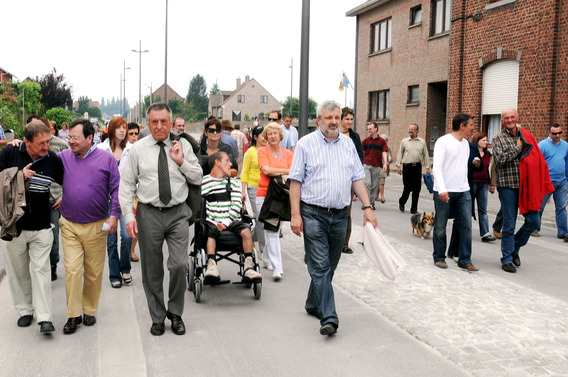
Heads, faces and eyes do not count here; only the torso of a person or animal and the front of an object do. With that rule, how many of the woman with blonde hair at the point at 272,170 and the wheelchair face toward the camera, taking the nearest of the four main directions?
2

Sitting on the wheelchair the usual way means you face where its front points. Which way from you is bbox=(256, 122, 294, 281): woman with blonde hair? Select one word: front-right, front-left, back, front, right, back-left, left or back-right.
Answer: back-left

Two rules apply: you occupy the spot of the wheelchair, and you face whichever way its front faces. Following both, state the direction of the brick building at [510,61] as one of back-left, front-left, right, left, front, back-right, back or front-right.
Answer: back-left

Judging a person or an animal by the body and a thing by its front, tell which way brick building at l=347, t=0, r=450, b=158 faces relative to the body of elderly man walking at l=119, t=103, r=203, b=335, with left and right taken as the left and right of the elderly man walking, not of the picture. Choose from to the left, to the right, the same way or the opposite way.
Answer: to the right

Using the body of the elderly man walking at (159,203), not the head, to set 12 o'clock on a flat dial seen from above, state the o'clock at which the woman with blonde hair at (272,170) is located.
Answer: The woman with blonde hair is roughly at 7 o'clock from the elderly man walking.

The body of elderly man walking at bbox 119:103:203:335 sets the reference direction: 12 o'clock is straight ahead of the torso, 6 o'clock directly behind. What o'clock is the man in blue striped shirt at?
The man in blue striped shirt is roughly at 9 o'clock from the elderly man walking.

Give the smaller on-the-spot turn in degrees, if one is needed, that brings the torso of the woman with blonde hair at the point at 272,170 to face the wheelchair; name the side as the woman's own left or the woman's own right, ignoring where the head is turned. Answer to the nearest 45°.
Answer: approximately 45° to the woman's own right

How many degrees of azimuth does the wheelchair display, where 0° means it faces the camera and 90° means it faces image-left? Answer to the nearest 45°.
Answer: approximately 0°

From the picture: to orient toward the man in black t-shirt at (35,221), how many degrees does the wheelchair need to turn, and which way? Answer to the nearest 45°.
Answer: approximately 45° to its right

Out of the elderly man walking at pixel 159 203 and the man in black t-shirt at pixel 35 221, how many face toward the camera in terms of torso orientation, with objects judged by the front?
2

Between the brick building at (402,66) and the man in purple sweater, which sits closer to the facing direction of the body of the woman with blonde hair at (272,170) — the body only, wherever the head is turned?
the man in purple sweater

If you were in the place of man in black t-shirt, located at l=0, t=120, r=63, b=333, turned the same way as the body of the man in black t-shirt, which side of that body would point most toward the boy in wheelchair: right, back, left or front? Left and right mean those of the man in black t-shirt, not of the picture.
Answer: left
